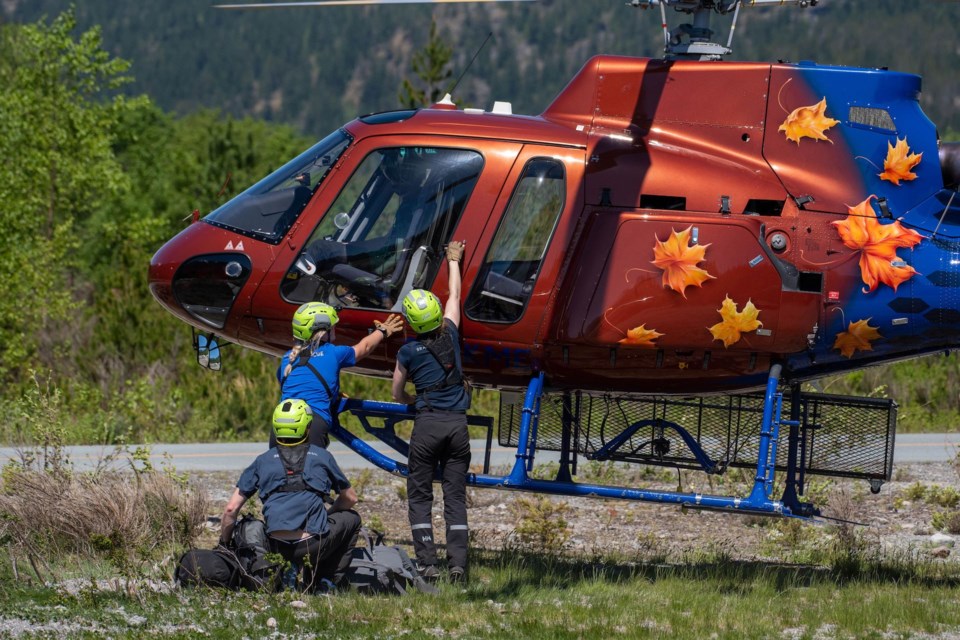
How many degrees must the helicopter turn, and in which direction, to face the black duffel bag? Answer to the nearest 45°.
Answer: approximately 45° to its left

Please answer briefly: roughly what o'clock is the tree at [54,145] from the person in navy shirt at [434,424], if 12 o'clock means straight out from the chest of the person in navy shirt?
The tree is roughly at 11 o'clock from the person in navy shirt.

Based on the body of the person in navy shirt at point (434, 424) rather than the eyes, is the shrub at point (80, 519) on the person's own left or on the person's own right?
on the person's own left

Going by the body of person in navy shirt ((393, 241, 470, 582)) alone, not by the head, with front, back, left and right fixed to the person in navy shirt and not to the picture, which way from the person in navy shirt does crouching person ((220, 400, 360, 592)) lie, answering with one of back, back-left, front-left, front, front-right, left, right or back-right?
back-left

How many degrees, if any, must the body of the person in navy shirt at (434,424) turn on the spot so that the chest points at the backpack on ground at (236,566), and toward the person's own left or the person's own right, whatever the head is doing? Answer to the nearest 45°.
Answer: approximately 135° to the person's own left

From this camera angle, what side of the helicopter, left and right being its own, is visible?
left

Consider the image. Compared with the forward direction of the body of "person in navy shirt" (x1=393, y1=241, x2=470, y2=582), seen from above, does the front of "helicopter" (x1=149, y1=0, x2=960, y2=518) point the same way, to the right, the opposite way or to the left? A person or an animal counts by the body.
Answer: to the left

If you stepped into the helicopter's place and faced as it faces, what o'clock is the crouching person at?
The crouching person is roughly at 11 o'clock from the helicopter.

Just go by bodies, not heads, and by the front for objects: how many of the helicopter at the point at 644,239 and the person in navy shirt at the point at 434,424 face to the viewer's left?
1

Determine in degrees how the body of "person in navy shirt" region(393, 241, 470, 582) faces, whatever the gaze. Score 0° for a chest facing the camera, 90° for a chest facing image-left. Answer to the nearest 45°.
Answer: approximately 180°

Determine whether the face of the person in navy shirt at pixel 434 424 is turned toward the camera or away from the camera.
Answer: away from the camera

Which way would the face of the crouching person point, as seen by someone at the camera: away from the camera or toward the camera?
away from the camera

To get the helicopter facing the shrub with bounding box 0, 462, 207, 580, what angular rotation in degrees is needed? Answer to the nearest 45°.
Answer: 0° — it already faces it
